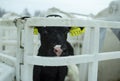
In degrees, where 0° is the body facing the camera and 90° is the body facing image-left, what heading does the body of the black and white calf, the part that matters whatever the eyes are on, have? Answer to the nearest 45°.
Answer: approximately 0°
